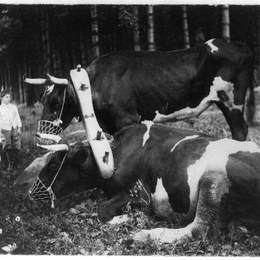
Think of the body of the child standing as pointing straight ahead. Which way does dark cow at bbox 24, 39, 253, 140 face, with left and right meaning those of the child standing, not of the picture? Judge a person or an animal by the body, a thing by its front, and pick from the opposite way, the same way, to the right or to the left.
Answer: to the right

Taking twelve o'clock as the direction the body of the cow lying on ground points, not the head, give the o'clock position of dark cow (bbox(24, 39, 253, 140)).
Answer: The dark cow is roughly at 3 o'clock from the cow lying on ground.

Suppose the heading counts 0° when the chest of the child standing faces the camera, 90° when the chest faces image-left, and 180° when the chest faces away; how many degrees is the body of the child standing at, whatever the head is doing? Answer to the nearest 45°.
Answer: approximately 0°

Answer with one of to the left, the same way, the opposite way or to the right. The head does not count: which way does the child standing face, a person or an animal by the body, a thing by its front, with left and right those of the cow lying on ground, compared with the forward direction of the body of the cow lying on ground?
to the left

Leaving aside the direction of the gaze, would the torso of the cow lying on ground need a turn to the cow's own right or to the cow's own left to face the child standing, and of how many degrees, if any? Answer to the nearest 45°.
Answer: approximately 45° to the cow's own right

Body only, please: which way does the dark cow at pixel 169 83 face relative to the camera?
to the viewer's left

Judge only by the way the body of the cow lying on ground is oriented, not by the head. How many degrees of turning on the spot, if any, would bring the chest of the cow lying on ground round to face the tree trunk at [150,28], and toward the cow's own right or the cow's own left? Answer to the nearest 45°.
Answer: approximately 90° to the cow's own right

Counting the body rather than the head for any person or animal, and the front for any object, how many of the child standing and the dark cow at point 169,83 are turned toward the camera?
1

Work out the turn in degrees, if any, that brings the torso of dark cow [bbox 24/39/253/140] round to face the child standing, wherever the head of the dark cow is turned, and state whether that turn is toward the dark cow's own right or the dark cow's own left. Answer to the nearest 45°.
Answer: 0° — it already faces them

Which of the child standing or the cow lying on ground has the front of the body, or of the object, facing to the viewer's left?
the cow lying on ground

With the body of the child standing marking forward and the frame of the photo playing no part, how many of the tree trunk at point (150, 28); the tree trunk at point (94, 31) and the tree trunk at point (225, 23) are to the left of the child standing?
3

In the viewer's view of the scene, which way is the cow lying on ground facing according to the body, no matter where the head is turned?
to the viewer's left
